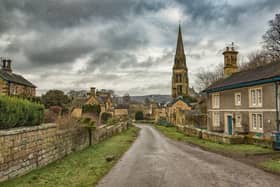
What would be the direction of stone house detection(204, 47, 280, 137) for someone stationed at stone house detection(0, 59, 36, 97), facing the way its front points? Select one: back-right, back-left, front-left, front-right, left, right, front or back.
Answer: front

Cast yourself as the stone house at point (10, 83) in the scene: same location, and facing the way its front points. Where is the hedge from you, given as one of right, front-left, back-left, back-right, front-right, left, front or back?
front-right

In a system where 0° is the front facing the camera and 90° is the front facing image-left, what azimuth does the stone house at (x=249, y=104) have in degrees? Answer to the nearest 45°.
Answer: approximately 45°

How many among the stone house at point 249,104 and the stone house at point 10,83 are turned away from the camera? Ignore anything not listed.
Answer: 0

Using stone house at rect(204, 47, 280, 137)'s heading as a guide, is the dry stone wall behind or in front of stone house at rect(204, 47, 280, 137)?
in front

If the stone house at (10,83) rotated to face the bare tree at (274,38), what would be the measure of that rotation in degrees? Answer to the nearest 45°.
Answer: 0° — it already faces it

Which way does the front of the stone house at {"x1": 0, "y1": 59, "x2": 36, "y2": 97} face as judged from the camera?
facing the viewer and to the right of the viewer

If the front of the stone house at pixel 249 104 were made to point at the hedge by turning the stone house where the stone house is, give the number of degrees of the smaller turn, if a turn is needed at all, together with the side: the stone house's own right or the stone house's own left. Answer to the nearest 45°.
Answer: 0° — it already faces it

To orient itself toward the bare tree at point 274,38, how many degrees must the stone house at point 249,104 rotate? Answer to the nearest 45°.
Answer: approximately 135° to its right

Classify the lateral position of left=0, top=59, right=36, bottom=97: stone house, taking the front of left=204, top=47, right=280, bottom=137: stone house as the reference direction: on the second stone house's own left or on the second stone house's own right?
on the second stone house's own right
